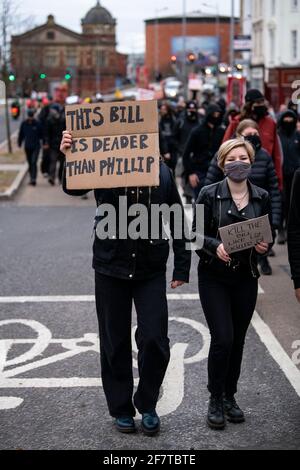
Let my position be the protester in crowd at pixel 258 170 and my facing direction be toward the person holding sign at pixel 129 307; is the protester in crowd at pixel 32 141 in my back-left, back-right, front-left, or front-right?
back-right

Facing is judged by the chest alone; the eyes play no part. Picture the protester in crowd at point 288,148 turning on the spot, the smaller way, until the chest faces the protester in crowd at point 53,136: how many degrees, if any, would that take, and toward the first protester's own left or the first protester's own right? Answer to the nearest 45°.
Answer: approximately 135° to the first protester's own right

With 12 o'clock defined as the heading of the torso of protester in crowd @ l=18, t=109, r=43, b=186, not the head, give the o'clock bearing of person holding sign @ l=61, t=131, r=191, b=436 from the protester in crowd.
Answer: The person holding sign is roughly at 12 o'clock from the protester in crowd.

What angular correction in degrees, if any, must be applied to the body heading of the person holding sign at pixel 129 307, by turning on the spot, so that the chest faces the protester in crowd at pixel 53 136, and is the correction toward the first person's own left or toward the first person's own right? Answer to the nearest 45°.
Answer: approximately 180°

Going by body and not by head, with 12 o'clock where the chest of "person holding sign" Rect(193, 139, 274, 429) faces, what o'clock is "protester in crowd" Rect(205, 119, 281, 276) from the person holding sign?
The protester in crowd is roughly at 6 o'clock from the person holding sign.

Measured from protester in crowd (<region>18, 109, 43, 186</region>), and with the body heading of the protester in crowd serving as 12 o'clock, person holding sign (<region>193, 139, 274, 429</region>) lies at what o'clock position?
The person holding sign is roughly at 12 o'clock from the protester in crowd.

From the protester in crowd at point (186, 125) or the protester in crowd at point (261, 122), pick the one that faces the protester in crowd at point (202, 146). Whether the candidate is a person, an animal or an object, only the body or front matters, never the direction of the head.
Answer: the protester in crowd at point (186, 125)

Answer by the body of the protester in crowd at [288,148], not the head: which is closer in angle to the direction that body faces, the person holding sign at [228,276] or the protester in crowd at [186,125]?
the person holding sign

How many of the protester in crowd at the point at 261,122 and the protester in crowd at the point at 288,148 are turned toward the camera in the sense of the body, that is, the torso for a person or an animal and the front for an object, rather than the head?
2

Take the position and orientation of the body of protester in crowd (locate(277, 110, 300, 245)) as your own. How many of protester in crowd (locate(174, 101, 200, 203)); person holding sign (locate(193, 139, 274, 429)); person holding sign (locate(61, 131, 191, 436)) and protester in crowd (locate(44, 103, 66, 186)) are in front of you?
2
